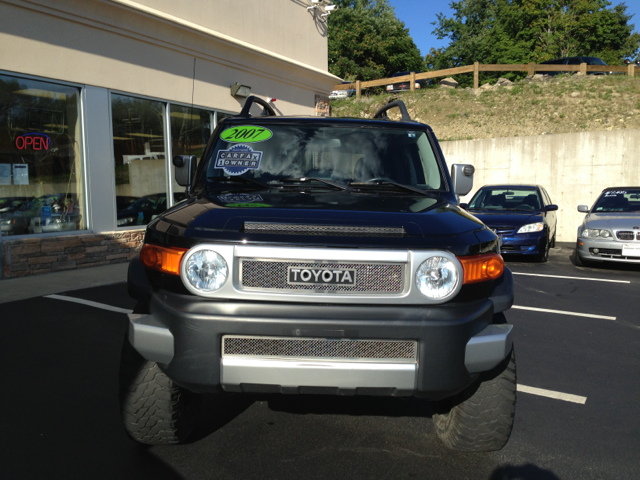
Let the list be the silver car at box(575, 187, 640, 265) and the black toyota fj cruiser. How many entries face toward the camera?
2

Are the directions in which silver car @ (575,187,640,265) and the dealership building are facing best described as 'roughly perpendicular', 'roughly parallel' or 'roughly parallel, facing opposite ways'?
roughly perpendicular

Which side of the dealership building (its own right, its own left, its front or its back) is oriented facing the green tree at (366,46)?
left

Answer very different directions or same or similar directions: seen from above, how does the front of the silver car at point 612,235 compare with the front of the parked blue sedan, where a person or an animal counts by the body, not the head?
same or similar directions

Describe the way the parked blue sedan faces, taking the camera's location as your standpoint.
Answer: facing the viewer

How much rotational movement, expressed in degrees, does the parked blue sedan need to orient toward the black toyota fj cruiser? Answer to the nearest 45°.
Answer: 0° — it already faces it

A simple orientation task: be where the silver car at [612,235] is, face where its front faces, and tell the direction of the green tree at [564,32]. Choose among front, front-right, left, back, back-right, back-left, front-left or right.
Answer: back

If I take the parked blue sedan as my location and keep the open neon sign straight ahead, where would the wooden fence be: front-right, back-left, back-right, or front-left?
back-right

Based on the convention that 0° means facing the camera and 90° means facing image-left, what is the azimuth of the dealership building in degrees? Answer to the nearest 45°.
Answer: approximately 315°

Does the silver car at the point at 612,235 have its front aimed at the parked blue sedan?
no

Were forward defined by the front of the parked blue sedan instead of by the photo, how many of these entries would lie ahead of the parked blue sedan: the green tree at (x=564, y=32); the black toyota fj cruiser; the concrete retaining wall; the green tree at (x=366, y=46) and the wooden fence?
1

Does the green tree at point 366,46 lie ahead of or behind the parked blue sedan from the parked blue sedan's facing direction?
behind

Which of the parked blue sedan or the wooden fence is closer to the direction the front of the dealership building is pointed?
the parked blue sedan

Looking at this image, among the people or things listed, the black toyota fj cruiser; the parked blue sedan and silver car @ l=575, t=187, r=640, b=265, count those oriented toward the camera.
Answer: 3

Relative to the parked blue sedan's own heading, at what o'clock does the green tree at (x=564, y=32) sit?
The green tree is roughly at 6 o'clock from the parked blue sedan.

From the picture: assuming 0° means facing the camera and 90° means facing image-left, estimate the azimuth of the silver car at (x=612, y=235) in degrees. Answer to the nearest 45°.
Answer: approximately 0°
